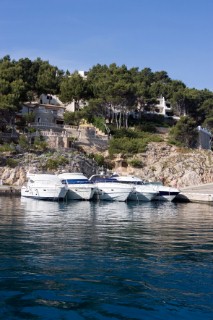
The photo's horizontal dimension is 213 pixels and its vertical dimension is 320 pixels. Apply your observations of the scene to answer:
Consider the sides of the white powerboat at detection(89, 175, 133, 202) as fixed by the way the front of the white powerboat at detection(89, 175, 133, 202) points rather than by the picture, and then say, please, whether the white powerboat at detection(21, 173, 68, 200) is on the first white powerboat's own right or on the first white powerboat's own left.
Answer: on the first white powerboat's own right

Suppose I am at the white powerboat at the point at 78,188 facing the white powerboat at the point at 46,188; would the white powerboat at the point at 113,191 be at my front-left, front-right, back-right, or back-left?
back-left
